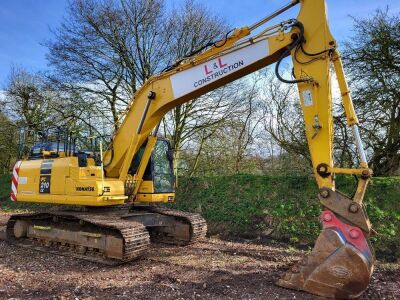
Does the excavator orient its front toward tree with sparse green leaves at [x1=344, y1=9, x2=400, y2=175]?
no

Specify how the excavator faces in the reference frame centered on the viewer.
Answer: facing the viewer and to the right of the viewer
